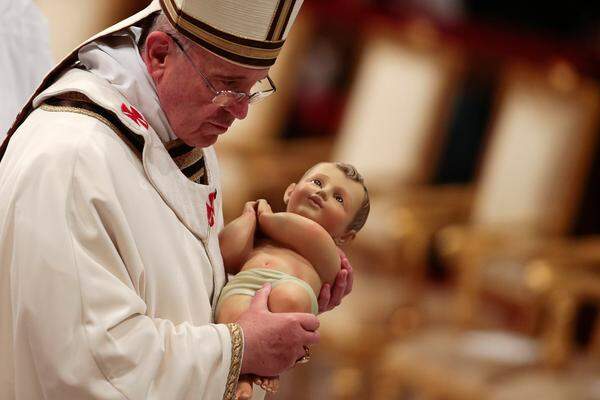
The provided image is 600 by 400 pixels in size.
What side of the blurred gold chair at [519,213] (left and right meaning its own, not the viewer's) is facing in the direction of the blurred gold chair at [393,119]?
right

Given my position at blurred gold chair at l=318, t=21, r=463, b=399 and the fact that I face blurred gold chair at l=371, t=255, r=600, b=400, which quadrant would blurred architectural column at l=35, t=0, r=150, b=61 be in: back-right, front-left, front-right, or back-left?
back-right

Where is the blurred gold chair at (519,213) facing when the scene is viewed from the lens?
facing the viewer and to the left of the viewer

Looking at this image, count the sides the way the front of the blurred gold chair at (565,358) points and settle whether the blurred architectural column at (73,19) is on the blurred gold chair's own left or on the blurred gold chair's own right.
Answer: on the blurred gold chair's own right

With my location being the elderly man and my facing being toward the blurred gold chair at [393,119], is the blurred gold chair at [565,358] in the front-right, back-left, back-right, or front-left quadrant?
front-right

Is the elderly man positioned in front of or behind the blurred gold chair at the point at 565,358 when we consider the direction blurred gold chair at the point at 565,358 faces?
in front
